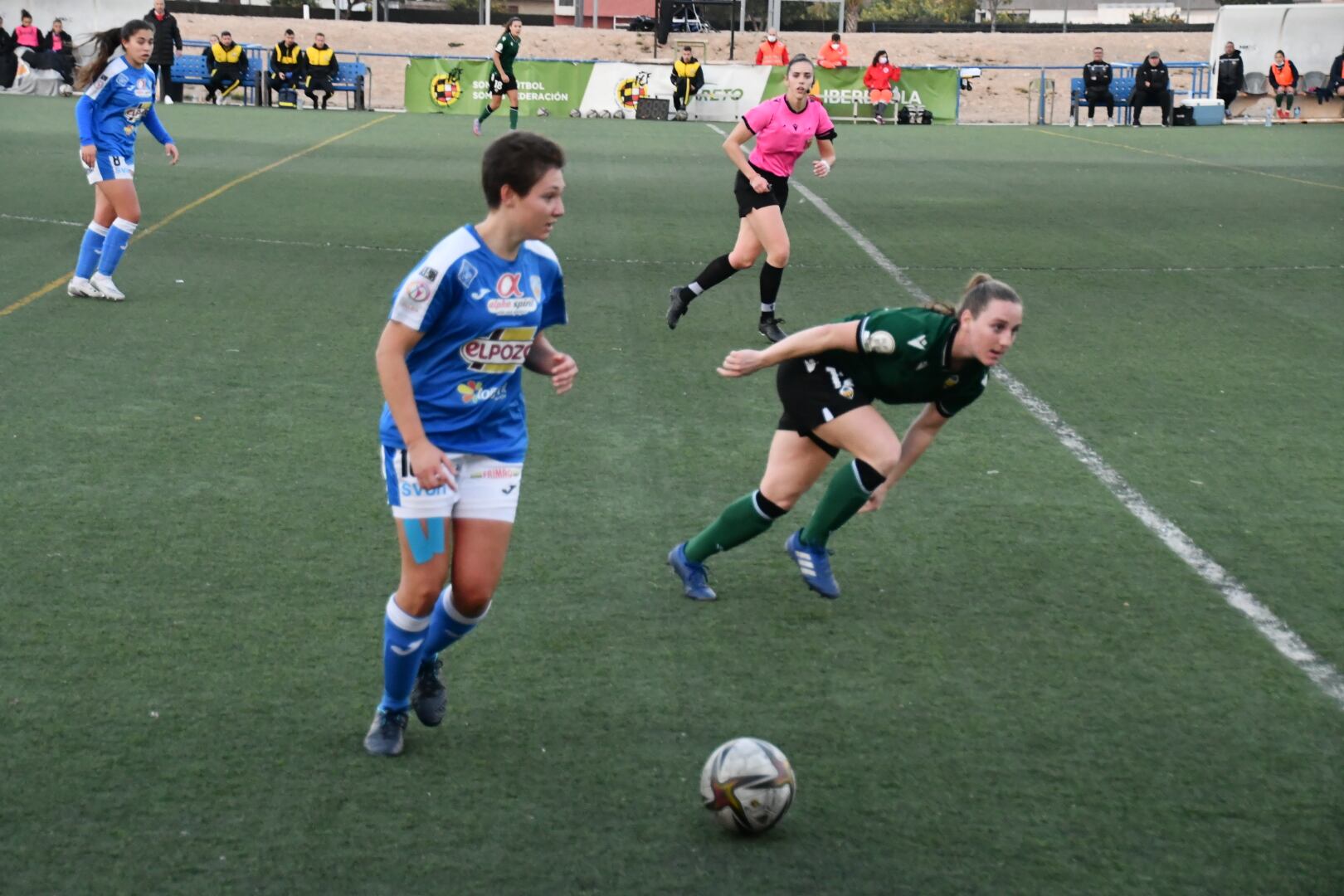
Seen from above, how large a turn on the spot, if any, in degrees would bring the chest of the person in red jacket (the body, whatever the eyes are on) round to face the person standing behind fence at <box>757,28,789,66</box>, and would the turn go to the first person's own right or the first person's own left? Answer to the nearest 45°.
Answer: approximately 135° to the first person's own right

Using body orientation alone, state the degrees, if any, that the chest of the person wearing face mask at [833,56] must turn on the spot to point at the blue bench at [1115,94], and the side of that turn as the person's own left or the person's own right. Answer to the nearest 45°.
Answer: approximately 90° to the person's own left

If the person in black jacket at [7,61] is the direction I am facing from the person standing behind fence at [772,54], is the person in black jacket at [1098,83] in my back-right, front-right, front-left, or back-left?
back-left

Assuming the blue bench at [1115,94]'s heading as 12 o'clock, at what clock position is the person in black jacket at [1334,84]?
The person in black jacket is roughly at 9 o'clock from the blue bench.

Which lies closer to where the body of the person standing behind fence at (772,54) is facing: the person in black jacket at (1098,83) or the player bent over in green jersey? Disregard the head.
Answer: the player bent over in green jersey

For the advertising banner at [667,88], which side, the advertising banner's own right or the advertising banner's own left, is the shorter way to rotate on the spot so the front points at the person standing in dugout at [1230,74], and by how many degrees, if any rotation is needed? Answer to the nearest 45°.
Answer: approximately 90° to the advertising banner's own left
